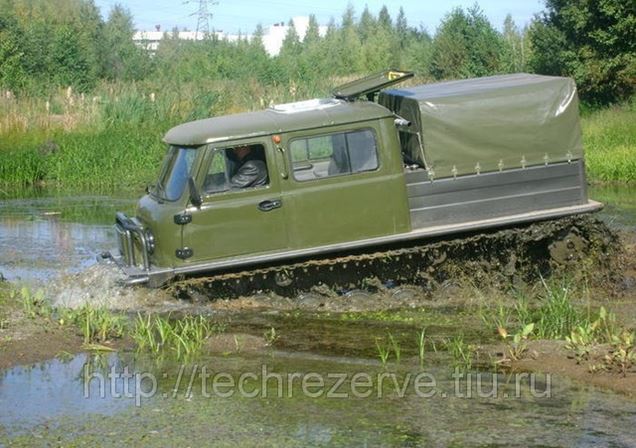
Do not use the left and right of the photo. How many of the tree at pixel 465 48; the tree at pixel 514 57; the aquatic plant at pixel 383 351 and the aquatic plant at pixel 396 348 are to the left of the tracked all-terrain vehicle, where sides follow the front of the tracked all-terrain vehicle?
2

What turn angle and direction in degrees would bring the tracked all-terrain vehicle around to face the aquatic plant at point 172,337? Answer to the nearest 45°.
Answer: approximately 45° to its left

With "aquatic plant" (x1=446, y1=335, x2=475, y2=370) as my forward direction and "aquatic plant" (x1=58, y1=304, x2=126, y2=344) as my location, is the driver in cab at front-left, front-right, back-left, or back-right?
front-left

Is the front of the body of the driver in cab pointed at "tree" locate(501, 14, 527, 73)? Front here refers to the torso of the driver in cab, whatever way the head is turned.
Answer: no

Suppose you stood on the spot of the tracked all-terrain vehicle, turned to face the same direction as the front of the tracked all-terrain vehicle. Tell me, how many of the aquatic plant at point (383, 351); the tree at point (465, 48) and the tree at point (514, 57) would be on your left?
1

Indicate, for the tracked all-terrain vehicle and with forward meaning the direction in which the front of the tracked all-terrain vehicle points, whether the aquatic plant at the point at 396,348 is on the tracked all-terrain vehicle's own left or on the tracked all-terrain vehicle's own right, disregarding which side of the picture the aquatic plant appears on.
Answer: on the tracked all-terrain vehicle's own left

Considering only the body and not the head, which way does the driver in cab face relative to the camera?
to the viewer's left

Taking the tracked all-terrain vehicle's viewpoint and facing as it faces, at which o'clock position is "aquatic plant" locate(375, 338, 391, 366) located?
The aquatic plant is roughly at 9 o'clock from the tracked all-terrain vehicle.

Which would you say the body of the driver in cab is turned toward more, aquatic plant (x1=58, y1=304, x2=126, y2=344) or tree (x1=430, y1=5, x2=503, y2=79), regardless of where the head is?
the aquatic plant

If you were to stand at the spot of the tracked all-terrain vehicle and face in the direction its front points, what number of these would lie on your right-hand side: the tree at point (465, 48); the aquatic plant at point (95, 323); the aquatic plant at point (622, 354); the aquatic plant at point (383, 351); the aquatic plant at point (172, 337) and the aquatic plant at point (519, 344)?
1

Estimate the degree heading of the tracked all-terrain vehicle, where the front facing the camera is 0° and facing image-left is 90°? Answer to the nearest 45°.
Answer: approximately 90°

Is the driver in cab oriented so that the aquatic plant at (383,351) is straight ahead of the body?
no

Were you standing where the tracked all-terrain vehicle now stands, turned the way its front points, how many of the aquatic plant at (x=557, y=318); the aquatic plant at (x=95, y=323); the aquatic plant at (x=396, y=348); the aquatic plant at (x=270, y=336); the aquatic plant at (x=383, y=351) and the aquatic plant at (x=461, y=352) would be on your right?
0

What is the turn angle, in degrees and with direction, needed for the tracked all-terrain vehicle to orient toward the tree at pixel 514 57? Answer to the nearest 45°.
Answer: approximately 90° to its right

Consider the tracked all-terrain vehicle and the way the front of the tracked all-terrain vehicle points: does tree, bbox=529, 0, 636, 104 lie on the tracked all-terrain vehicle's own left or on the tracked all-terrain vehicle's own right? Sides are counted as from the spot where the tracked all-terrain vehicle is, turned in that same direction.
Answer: on the tracked all-terrain vehicle's own right

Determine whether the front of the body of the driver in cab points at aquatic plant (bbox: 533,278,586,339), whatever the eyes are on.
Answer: no
